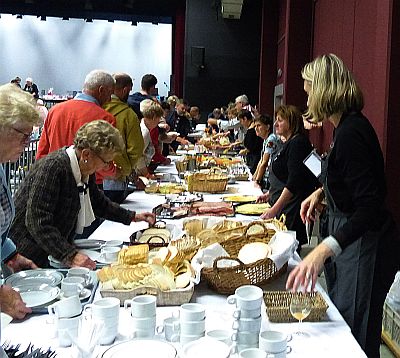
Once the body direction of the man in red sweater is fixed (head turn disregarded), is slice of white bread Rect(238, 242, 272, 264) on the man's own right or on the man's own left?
on the man's own right

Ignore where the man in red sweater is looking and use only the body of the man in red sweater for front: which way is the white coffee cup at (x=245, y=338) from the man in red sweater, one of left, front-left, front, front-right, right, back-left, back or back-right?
back-right

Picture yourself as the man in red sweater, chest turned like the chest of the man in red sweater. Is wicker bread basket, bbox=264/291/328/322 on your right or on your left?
on your right

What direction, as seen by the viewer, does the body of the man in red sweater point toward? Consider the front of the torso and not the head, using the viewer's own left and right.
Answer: facing away from the viewer and to the right of the viewer

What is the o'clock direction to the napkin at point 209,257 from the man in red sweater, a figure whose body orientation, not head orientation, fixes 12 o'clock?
The napkin is roughly at 4 o'clock from the man in red sweater.

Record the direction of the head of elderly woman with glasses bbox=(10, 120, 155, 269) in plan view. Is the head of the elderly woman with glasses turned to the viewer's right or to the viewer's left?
to the viewer's right

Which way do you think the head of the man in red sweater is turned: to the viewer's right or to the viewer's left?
to the viewer's right

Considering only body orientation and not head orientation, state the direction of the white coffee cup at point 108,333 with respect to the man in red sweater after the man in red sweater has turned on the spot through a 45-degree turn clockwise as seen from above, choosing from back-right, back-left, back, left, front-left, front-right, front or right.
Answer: right

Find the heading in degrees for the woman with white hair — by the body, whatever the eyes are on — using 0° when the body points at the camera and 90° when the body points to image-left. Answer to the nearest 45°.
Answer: approximately 270°

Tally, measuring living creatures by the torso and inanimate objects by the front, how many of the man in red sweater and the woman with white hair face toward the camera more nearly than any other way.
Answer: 0

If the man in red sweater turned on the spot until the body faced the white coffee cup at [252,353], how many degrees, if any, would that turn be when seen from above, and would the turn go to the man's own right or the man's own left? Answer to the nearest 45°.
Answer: approximately 135° to the man's own right
